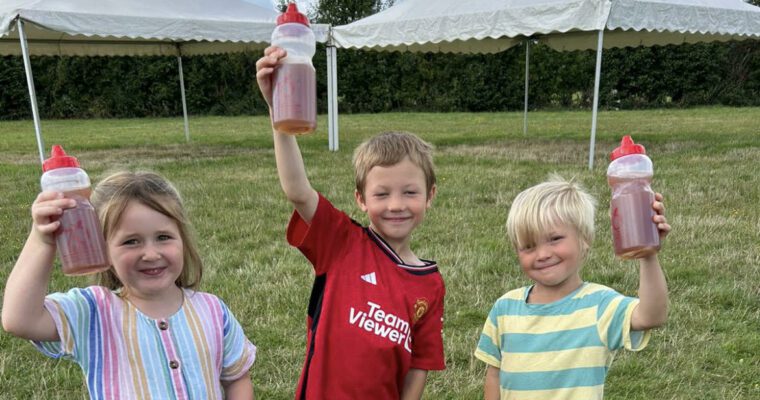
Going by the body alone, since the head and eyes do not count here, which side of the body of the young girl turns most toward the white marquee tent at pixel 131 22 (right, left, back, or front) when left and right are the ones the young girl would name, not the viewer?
back

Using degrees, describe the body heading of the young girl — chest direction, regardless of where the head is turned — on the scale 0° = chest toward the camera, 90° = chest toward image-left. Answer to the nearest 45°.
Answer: approximately 0°

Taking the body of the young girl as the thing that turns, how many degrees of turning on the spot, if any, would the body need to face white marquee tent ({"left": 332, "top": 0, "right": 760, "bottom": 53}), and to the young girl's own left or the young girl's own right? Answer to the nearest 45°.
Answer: approximately 135° to the young girl's own left

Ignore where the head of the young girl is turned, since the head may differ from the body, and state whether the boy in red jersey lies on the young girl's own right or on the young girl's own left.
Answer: on the young girl's own left

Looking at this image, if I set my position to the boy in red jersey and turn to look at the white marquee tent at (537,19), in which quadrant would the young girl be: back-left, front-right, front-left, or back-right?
back-left

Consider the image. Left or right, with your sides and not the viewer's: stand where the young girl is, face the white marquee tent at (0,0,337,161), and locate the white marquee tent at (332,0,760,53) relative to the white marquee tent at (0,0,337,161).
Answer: right
